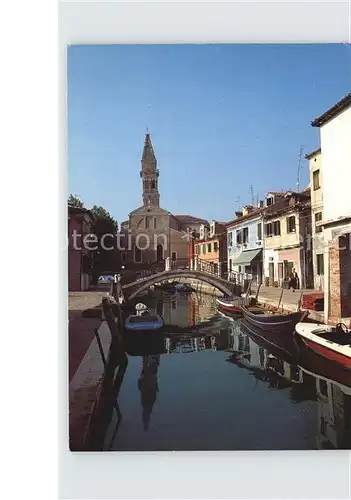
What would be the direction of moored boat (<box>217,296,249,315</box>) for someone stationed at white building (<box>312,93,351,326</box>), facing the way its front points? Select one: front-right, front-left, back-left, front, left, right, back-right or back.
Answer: front-right

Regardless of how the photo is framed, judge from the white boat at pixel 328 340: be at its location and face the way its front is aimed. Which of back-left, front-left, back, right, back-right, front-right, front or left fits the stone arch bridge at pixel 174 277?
front-left

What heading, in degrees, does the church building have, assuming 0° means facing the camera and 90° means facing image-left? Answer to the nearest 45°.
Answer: approximately 0°

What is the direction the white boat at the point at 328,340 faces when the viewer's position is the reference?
facing away from the viewer and to the left of the viewer

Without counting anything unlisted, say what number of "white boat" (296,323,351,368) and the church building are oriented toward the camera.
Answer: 1

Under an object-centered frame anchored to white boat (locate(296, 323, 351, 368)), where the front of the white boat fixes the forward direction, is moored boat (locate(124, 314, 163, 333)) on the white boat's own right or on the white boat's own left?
on the white boat's own left
